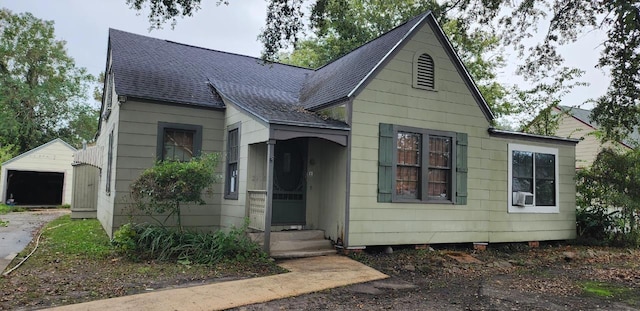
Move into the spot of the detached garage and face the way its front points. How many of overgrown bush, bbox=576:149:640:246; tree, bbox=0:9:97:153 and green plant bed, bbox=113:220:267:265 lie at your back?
1

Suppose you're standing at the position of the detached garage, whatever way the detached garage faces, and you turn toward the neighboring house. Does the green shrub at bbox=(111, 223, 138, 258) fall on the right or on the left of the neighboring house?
right

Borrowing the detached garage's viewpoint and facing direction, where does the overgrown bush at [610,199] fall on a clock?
The overgrown bush is roughly at 11 o'clock from the detached garage.

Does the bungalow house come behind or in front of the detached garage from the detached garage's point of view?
in front

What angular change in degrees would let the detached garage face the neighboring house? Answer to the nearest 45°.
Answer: approximately 45° to its left

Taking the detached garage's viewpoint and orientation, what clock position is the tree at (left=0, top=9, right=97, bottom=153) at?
The tree is roughly at 6 o'clock from the detached garage.

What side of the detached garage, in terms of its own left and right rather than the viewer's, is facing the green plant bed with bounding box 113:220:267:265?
front

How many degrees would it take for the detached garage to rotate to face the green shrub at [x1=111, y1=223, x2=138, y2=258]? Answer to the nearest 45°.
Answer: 0° — it already faces it

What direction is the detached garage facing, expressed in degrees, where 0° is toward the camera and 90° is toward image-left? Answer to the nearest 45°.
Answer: approximately 0°

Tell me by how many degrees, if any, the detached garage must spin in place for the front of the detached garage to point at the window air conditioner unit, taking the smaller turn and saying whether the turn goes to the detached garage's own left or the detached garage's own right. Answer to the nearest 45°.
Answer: approximately 45° to the detached garage's own left
